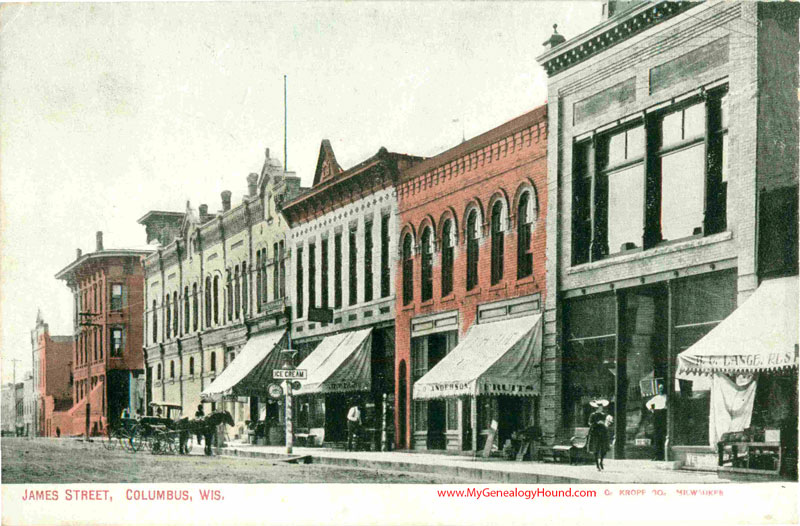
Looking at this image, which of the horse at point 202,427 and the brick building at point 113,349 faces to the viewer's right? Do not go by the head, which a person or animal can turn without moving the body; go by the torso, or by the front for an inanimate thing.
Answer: the horse

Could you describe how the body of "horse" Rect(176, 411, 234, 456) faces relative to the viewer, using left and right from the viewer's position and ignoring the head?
facing to the right of the viewer

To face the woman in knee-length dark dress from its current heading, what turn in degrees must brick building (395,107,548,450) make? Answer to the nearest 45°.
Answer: approximately 45° to its left

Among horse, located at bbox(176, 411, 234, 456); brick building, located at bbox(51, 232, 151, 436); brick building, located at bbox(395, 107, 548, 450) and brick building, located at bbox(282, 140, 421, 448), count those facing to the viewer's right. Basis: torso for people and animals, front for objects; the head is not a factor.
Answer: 1

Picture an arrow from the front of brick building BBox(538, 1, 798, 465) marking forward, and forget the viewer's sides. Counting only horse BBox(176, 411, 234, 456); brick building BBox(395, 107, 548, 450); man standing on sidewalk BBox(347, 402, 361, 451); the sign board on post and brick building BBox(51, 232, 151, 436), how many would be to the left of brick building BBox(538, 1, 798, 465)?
0

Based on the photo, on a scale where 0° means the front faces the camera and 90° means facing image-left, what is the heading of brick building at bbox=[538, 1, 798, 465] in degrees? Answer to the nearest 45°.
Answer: approximately 45°

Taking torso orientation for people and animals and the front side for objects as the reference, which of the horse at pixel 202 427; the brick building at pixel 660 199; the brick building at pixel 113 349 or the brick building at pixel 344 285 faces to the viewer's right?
the horse

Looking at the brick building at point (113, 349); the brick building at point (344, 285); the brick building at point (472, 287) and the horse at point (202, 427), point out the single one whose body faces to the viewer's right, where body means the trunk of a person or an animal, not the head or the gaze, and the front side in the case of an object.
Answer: the horse

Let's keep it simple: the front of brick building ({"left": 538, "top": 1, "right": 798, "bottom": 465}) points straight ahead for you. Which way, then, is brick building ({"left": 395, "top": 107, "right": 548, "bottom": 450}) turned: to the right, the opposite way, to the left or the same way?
the same way

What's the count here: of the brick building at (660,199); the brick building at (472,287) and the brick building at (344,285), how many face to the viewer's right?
0

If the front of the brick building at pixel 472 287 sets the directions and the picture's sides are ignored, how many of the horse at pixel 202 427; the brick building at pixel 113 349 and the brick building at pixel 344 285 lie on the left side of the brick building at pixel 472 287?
0

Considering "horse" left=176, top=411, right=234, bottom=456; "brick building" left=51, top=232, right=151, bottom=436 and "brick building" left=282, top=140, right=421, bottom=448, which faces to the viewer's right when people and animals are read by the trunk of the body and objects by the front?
the horse
